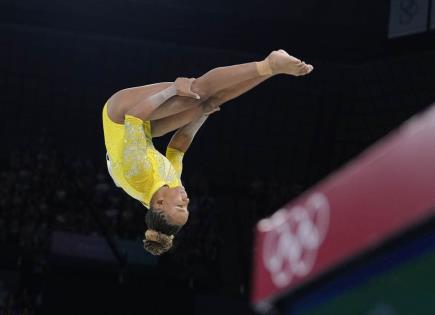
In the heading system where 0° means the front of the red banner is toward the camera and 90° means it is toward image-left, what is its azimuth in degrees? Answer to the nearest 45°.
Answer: approximately 45°

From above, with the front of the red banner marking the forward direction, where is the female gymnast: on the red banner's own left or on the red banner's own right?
on the red banner's own right
